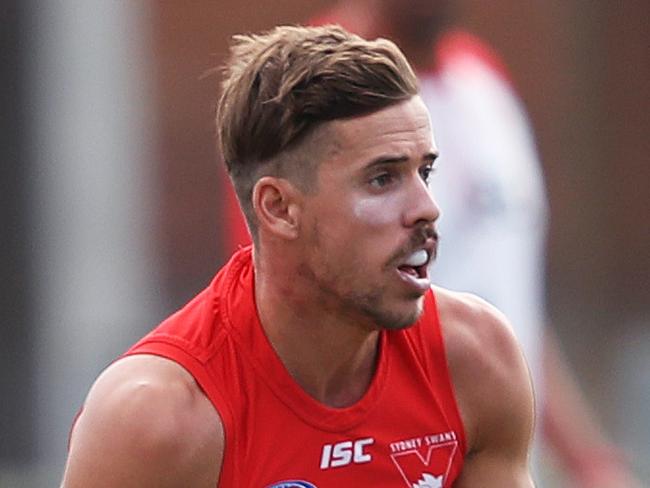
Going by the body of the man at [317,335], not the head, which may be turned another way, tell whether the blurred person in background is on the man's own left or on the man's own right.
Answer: on the man's own left

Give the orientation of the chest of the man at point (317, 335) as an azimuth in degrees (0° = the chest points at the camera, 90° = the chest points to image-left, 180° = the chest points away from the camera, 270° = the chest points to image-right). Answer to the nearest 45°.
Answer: approximately 315°
